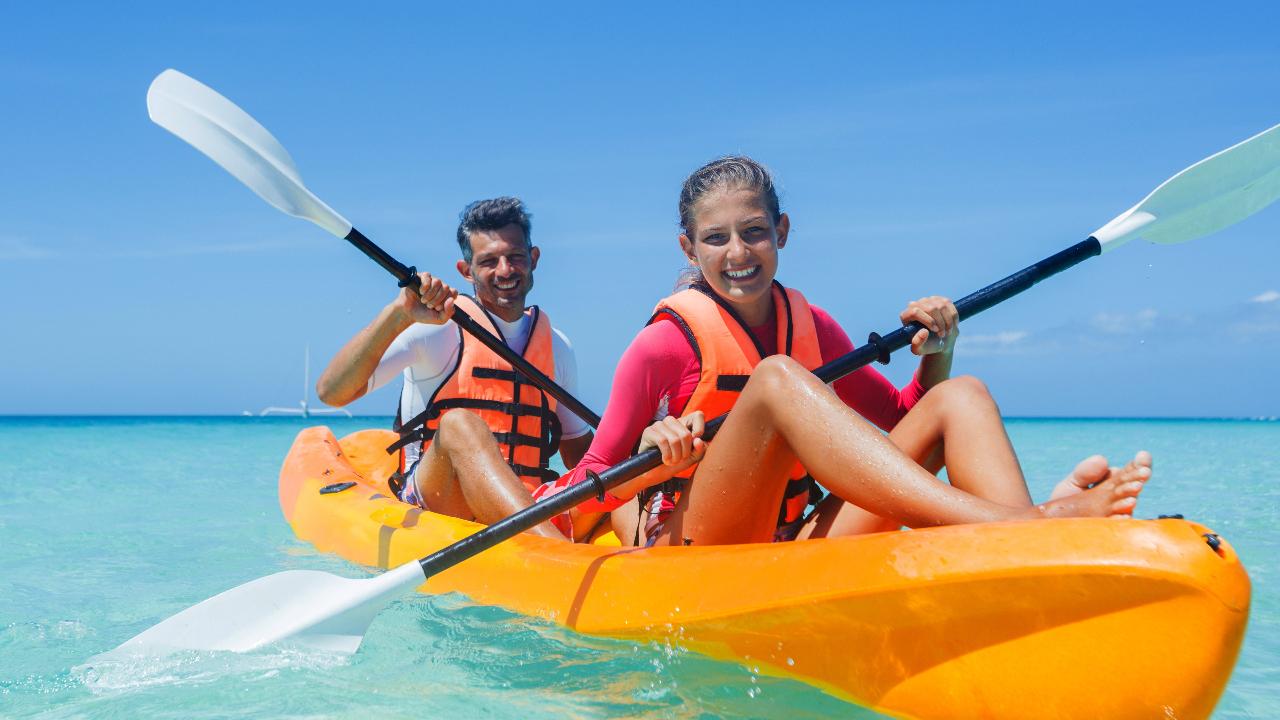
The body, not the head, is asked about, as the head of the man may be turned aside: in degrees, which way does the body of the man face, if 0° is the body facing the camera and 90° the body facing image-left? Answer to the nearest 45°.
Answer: approximately 315°

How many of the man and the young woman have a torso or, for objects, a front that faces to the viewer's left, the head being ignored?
0

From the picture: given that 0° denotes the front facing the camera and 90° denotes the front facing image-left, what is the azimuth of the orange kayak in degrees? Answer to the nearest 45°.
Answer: approximately 315°

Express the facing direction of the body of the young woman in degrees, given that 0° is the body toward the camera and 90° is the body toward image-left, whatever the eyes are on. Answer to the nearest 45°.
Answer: approximately 315°

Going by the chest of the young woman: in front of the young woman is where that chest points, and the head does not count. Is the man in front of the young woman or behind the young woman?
behind
